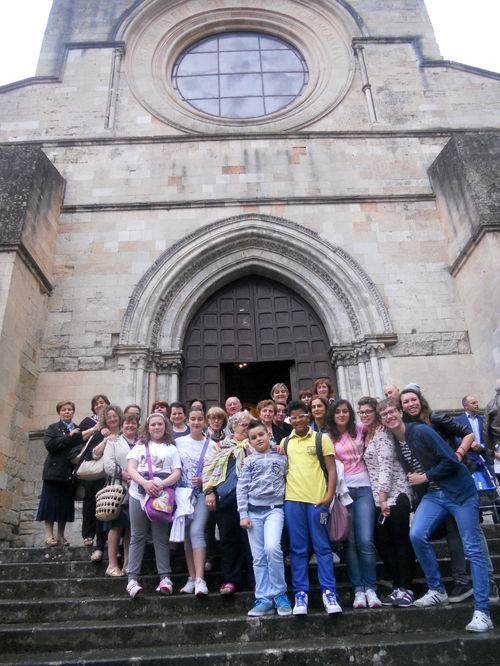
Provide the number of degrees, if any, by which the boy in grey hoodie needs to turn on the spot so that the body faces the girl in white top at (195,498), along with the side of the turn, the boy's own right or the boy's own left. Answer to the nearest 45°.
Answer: approximately 135° to the boy's own right

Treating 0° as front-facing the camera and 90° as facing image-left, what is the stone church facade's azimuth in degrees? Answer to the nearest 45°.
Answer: approximately 0°

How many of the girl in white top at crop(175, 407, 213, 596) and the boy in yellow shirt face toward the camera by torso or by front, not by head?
2

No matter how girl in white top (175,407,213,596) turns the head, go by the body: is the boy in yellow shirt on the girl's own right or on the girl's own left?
on the girl's own left

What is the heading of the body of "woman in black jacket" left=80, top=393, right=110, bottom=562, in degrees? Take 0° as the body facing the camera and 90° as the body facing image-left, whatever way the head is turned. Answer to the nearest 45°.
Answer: approximately 0°

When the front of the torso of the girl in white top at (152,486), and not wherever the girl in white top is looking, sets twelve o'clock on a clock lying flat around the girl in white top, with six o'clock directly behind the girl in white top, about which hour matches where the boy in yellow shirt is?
The boy in yellow shirt is roughly at 10 o'clock from the girl in white top.

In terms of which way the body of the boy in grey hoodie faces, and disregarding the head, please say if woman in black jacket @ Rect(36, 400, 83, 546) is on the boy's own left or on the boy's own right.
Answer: on the boy's own right
